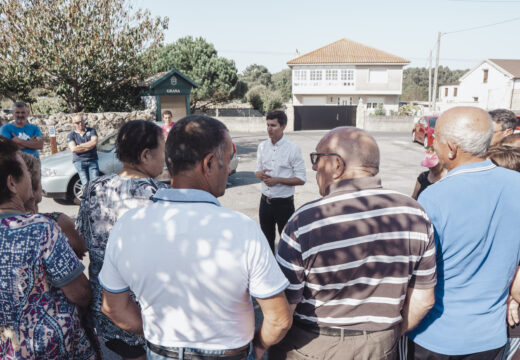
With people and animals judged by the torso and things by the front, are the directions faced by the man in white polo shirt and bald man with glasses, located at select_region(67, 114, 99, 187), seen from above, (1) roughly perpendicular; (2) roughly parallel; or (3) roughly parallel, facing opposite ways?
roughly parallel, facing opposite ways

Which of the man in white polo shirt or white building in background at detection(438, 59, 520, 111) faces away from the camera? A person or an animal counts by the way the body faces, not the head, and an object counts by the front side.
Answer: the man in white polo shirt

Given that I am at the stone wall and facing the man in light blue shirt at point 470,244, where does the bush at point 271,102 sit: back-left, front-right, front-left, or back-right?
back-left

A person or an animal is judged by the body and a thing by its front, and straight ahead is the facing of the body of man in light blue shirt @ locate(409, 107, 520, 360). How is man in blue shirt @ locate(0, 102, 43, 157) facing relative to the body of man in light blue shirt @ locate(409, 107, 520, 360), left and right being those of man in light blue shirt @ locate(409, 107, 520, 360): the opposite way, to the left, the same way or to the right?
the opposite way

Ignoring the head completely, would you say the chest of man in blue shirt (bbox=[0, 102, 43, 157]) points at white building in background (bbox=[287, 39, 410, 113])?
no

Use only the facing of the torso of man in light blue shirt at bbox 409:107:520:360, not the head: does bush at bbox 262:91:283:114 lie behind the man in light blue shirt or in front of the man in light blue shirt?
in front

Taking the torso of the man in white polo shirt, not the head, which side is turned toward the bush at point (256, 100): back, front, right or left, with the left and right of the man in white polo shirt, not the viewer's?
front

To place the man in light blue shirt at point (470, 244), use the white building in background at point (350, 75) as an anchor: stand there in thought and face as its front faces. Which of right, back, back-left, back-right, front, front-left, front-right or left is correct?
front

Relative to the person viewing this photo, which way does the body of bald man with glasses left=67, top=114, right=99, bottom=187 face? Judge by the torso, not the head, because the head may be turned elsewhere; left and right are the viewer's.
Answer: facing the viewer

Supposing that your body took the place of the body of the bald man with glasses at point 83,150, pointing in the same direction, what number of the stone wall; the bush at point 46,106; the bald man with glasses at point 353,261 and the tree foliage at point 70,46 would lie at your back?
3

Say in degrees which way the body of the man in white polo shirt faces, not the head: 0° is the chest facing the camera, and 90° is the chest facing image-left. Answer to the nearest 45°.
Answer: approximately 180°

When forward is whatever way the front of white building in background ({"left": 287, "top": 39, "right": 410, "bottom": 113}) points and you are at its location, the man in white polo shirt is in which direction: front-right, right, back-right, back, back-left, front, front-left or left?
front

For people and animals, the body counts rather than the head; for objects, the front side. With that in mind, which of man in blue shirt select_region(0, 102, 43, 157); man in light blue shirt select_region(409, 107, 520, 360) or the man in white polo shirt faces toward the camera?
man in blue shirt select_region(0, 102, 43, 157)

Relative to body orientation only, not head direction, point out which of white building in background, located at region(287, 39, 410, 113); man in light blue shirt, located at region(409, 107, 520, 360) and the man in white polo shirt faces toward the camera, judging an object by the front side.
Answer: the white building in background

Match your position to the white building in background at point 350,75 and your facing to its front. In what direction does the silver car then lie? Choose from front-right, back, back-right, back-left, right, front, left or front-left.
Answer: front

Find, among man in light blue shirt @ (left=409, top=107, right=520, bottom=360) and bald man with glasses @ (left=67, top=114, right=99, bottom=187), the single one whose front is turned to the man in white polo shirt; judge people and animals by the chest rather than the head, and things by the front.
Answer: the bald man with glasses

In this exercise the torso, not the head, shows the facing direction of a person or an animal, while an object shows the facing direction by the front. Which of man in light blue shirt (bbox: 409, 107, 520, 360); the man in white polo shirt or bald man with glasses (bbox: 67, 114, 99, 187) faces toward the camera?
the bald man with glasses
